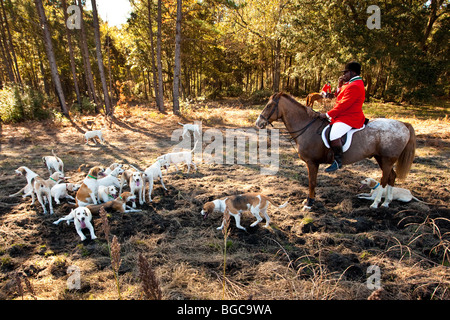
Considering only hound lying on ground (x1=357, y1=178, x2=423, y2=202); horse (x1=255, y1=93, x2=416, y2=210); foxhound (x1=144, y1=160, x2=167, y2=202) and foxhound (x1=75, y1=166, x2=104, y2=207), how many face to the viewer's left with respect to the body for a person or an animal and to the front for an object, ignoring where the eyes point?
2

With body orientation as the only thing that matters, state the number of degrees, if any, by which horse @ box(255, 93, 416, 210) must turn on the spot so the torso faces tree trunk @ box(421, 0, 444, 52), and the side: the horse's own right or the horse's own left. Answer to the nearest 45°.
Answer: approximately 90° to the horse's own right

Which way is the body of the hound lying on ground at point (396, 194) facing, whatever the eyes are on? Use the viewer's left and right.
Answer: facing to the left of the viewer

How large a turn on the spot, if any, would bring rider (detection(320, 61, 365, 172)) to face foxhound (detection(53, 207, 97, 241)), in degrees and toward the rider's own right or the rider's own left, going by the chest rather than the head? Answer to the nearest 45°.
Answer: approximately 45° to the rider's own left

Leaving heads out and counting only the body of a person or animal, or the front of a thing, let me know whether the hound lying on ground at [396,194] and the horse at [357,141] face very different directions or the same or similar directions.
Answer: same or similar directions

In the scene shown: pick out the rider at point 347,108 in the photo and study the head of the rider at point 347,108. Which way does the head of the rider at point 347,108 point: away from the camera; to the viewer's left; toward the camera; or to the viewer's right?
to the viewer's left

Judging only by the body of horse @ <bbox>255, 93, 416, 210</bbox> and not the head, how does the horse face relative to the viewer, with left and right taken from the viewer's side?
facing to the left of the viewer

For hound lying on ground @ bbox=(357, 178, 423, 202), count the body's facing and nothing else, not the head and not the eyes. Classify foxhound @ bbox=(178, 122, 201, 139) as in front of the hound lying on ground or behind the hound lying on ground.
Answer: in front

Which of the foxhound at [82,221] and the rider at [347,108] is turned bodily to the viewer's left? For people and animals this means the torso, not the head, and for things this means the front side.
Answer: the rider

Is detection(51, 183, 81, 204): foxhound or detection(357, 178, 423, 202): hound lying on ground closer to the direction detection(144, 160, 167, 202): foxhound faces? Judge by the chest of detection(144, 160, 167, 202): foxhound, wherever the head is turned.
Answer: the hound lying on ground

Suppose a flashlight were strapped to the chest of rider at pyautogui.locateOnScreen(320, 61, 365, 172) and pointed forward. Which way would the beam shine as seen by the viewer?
to the viewer's left

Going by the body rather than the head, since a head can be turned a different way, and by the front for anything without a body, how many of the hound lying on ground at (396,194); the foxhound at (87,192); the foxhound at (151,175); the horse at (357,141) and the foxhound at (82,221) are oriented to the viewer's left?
2
